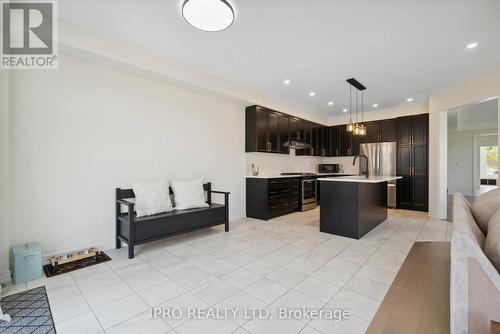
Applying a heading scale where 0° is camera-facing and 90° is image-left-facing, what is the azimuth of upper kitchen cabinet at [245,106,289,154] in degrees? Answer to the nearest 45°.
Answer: approximately 315°

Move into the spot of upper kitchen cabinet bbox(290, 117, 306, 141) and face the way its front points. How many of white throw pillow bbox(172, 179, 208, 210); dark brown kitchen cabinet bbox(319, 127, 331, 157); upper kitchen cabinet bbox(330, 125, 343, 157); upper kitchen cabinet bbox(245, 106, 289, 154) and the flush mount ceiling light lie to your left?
2

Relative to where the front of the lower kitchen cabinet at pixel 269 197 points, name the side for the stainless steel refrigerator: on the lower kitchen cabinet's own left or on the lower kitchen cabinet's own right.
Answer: on the lower kitchen cabinet's own left

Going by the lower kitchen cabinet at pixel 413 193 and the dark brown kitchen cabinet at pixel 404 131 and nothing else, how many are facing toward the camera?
2

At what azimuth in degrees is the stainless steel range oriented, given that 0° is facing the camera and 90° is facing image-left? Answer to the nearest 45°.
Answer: approximately 315°

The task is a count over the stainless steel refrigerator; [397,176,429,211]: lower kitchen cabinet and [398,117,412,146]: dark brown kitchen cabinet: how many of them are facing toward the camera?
3

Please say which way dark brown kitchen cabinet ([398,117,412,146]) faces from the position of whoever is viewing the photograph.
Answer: facing the viewer

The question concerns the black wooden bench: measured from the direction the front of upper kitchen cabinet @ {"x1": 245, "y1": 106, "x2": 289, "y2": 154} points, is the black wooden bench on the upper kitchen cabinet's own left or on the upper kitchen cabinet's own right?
on the upper kitchen cabinet's own right

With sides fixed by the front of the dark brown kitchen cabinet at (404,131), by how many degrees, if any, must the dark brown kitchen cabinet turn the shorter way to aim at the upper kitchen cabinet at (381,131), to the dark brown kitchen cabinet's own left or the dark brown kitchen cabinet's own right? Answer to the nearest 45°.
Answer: approximately 90° to the dark brown kitchen cabinet's own right

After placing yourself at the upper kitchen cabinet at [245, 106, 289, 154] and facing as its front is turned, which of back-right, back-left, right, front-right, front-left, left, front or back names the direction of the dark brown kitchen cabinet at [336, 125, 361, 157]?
left

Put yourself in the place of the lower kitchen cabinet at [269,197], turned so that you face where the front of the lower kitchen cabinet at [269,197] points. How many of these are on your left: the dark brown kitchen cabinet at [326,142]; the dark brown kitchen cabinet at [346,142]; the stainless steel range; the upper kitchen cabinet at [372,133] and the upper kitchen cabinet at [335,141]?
5

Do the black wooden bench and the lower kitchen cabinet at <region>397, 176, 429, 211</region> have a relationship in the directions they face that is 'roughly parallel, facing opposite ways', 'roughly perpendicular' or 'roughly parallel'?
roughly perpendicular

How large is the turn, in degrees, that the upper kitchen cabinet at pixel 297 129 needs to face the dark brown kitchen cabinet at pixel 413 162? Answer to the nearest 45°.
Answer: approximately 45° to its left

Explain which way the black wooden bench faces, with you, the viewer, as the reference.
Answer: facing the viewer and to the right of the viewer

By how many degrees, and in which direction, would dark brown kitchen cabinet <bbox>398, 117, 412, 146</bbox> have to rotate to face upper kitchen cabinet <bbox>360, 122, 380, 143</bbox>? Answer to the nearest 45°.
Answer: approximately 90° to its right

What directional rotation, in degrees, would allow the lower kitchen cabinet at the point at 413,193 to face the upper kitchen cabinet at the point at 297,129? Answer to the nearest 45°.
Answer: approximately 45° to its right

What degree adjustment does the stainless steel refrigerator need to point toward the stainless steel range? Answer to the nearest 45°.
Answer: approximately 45° to its right

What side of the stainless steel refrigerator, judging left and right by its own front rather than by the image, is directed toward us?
front
